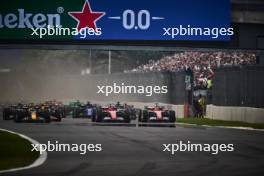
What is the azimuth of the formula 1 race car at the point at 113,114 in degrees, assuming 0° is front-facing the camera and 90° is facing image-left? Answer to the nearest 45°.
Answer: approximately 0°

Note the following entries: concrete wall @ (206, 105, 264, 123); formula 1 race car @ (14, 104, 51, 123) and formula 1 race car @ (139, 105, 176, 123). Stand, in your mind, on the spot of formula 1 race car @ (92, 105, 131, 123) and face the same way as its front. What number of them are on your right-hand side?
1

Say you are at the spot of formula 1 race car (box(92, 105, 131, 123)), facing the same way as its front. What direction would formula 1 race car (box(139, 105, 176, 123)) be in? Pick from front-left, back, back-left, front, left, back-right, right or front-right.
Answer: left

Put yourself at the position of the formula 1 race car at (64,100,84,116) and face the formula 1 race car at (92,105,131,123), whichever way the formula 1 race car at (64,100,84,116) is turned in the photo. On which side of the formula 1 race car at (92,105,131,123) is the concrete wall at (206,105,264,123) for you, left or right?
left

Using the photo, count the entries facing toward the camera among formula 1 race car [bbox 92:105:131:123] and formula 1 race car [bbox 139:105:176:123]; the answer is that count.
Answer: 2

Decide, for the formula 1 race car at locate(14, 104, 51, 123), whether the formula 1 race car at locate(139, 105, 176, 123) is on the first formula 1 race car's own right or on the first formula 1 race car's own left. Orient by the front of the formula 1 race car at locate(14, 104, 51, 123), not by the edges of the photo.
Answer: on the first formula 1 race car's own left

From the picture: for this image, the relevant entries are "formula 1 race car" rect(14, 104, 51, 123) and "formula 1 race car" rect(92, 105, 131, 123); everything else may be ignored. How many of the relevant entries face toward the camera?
2

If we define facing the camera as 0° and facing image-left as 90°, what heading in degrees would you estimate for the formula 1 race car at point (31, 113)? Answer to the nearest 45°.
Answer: approximately 0°
